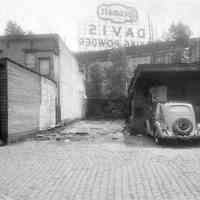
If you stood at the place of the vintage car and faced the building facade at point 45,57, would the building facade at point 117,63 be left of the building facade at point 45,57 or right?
right

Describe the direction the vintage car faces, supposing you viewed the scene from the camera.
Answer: facing away from the viewer and to the left of the viewer

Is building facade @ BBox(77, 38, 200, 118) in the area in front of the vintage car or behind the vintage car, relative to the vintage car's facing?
in front

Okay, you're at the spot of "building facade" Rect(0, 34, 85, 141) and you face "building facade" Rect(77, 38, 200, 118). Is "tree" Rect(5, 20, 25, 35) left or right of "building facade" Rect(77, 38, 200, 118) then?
left

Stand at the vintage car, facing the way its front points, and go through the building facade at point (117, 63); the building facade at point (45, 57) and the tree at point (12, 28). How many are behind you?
0

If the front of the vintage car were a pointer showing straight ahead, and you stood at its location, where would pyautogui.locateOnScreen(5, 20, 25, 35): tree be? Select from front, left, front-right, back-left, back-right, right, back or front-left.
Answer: front
